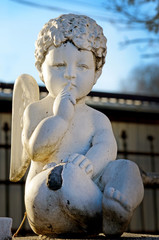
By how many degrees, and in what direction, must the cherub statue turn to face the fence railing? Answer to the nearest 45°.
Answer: approximately 135° to its left

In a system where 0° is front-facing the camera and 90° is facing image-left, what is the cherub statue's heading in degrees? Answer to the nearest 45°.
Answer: approximately 315°
